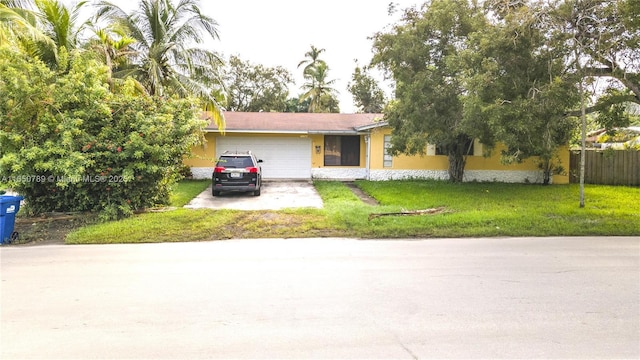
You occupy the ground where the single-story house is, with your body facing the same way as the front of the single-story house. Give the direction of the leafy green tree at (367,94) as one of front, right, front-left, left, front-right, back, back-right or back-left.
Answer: back

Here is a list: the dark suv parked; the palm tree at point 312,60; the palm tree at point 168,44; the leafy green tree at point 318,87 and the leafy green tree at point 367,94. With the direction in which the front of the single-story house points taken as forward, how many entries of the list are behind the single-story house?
3

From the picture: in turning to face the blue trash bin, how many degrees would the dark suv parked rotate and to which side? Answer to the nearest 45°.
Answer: approximately 135° to its left

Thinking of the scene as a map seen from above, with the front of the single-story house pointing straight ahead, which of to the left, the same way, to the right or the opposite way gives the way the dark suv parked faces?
the opposite way

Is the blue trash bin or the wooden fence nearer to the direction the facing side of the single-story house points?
the blue trash bin

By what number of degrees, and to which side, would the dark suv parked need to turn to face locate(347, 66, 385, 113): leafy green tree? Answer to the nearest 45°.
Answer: approximately 45° to its right

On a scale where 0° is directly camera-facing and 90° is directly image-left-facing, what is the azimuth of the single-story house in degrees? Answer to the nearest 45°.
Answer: approximately 0°

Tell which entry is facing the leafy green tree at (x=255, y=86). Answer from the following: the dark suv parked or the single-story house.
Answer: the dark suv parked

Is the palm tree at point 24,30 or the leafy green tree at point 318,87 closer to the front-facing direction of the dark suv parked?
the leafy green tree

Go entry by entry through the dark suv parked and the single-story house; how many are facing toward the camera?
1

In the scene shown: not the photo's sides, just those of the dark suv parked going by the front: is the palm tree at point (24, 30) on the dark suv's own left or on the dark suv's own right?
on the dark suv's own left

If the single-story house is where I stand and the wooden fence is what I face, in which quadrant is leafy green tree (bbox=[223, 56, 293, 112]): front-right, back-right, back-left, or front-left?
back-left

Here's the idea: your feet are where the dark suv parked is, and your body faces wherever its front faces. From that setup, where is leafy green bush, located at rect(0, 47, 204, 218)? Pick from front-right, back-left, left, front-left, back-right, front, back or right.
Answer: back-left

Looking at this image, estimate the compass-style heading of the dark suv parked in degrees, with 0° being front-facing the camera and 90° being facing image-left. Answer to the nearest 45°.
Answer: approximately 180°
